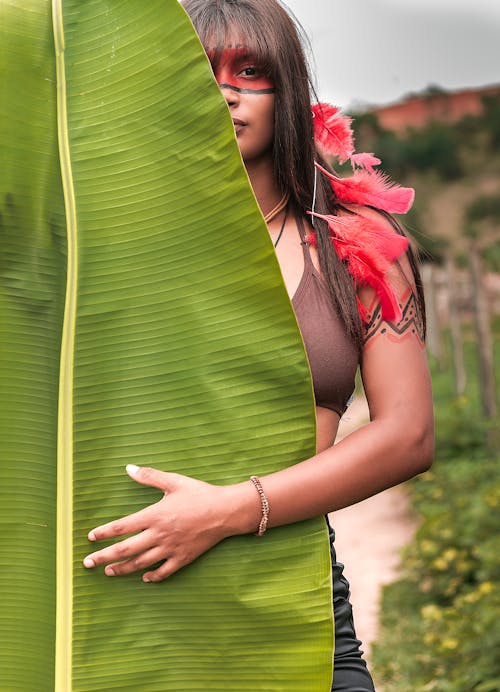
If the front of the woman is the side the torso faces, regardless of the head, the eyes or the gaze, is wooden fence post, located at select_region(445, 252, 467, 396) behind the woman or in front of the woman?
behind

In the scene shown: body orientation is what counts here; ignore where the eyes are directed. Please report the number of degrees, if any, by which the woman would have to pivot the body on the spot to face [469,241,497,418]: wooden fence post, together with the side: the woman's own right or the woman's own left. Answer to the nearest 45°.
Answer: approximately 180°

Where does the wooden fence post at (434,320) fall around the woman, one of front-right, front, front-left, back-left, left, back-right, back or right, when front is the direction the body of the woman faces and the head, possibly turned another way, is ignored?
back

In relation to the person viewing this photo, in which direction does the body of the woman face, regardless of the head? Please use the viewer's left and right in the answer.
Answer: facing the viewer
